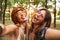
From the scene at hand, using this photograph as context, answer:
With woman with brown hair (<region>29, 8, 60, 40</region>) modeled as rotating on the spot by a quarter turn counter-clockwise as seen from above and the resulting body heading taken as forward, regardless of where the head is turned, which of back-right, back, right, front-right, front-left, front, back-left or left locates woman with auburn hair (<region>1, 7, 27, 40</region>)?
back-right

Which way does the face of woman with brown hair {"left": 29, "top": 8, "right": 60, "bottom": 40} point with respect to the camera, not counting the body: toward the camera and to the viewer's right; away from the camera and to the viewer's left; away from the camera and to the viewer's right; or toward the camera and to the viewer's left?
toward the camera and to the viewer's left

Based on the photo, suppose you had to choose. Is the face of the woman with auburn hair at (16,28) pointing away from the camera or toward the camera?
toward the camera

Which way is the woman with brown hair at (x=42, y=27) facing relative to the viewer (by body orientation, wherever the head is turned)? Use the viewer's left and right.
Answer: facing the viewer and to the left of the viewer

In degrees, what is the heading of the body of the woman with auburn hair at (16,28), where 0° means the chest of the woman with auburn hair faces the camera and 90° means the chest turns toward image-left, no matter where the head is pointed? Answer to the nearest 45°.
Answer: approximately 315°
